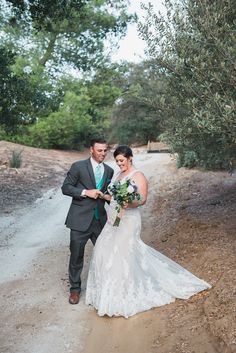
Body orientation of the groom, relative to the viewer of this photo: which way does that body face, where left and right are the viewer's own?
facing the viewer and to the right of the viewer

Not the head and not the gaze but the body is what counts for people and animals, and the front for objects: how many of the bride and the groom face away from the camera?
0

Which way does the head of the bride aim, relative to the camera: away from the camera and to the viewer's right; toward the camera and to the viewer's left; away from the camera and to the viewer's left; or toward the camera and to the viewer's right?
toward the camera and to the viewer's left
